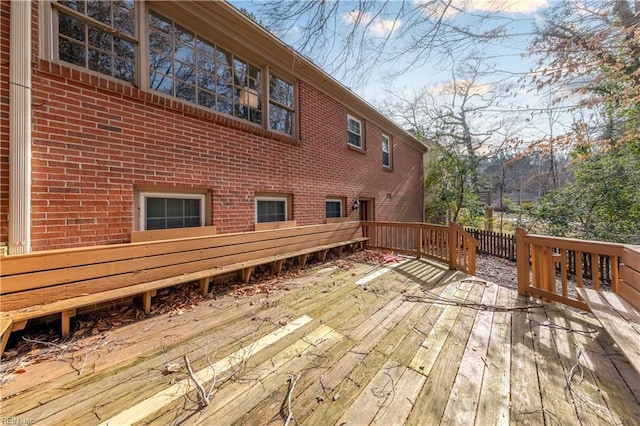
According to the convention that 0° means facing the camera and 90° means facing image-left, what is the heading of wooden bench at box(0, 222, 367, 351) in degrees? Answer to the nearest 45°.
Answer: approximately 315°

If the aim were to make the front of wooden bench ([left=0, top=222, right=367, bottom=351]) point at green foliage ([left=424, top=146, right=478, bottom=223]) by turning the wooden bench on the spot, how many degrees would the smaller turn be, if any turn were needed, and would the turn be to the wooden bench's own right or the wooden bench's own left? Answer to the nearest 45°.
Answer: approximately 45° to the wooden bench's own left

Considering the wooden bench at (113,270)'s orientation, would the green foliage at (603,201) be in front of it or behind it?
in front

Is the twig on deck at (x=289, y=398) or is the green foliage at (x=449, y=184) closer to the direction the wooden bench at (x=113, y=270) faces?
the twig on deck

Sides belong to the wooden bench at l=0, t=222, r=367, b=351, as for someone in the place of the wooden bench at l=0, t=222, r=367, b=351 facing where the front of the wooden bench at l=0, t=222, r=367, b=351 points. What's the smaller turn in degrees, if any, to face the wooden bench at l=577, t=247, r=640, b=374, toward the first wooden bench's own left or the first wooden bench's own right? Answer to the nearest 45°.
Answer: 0° — it already faces it

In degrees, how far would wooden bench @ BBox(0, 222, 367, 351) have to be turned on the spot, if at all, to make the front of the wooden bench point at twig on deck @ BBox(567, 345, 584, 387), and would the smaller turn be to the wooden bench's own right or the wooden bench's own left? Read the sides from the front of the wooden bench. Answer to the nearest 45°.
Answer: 0° — it already faces it

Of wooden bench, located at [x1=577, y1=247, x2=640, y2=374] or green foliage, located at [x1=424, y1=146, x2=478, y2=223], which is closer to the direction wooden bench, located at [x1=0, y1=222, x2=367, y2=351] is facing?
the wooden bench

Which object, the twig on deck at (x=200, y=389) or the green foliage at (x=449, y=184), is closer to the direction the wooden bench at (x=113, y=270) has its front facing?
the twig on deck
